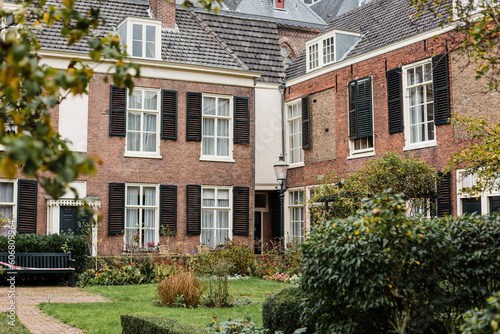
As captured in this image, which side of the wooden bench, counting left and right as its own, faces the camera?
front

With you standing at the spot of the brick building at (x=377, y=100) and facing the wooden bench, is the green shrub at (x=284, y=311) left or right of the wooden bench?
left

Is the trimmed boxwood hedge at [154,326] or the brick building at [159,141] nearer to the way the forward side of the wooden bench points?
the trimmed boxwood hedge

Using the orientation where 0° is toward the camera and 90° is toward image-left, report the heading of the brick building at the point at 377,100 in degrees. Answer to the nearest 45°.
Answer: approximately 45°

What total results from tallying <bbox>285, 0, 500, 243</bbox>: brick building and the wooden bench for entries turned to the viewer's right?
0

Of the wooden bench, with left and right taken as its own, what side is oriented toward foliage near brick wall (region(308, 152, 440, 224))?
left

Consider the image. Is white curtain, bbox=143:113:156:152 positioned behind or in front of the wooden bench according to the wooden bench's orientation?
behind

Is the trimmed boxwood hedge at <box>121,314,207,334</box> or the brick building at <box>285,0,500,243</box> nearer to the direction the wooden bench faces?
the trimmed boxwood hedge

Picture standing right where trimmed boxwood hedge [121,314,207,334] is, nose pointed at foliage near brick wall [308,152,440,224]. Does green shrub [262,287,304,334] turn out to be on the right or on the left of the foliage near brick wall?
right

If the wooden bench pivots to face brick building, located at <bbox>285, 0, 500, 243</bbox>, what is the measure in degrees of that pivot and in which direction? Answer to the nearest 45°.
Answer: approximately 90° to its left
